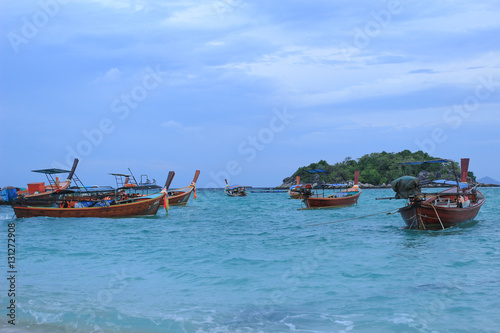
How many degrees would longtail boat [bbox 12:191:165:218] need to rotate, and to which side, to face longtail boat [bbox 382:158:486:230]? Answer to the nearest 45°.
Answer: approximately 45° to its right

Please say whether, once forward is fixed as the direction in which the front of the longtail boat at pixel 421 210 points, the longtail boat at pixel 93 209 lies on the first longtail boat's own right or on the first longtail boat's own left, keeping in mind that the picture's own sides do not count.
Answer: on the first longtail boat's own left

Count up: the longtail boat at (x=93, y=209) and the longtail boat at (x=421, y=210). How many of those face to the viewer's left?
0

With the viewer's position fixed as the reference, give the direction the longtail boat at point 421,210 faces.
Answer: facing away from the viewer and to the right of the viewer

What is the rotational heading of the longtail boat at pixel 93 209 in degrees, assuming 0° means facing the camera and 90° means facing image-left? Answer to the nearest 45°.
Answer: approximately 270°

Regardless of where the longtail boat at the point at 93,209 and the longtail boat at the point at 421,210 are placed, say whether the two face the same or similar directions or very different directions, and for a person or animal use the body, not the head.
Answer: same or similar directions
